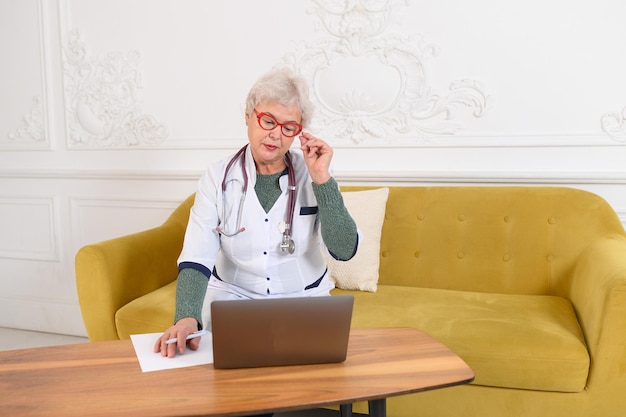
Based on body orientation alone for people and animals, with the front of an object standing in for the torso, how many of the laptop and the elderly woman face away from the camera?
1

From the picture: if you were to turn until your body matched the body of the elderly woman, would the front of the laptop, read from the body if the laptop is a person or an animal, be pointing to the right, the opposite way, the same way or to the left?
the opposite way

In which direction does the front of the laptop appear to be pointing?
away from the camera

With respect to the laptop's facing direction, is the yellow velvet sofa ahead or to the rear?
ahead

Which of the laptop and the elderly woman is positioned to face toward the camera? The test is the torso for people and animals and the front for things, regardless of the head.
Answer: the elderly woman

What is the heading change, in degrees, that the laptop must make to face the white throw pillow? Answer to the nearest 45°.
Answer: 0° — it already faces it

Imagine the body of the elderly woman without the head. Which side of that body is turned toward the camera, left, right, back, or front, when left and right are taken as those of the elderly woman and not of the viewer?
front

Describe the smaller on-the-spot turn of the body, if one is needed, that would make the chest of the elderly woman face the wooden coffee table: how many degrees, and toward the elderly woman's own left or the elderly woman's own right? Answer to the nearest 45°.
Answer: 0° — they already face it

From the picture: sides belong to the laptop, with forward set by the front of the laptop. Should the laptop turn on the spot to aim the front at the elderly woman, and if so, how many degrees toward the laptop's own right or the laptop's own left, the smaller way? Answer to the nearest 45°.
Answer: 0° — it already faces them

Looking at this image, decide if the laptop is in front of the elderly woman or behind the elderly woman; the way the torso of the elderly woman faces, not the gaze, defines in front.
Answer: in front

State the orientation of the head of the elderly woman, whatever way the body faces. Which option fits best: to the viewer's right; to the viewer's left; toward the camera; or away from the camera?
toward the camera

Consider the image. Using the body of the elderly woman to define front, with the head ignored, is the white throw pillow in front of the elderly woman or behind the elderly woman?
behind

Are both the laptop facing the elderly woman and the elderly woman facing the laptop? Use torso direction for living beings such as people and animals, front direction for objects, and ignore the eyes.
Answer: yes
